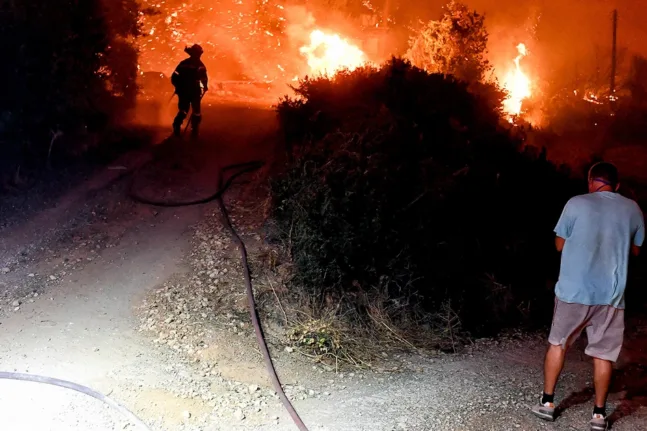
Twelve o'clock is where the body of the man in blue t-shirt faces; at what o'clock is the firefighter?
The firefighter is roughly at 10 o'clock from the man in blue t-shirt.

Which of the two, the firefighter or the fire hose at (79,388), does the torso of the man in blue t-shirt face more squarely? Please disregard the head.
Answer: the firefighter

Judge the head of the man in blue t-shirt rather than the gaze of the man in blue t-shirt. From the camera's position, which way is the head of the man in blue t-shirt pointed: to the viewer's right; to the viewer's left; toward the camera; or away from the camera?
away from the camera

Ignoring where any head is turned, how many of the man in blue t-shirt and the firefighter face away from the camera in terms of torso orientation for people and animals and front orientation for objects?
2

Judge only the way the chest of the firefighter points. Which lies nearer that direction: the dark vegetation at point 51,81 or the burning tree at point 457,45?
the burning tree

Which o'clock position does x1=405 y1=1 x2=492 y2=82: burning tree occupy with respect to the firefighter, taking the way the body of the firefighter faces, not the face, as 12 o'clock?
The burning tree is roughly at 2 o'clock from the firefighter.

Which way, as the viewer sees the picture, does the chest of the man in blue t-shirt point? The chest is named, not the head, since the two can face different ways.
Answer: away from the camera

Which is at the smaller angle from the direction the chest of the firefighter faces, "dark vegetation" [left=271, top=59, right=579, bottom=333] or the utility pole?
the utility pole

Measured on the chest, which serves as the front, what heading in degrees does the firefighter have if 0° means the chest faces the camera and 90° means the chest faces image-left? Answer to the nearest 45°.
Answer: approximately 180°

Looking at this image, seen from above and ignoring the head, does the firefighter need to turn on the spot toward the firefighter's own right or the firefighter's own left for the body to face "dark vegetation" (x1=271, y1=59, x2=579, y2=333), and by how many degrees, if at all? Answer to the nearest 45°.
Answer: approximately 135° to the firefighter's own right

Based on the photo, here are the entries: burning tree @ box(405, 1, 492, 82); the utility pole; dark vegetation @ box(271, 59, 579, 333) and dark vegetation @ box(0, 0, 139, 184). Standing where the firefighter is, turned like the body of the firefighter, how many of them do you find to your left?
1

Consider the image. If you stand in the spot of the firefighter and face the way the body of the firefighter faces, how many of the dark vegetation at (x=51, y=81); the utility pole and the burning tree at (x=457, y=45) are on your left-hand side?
1

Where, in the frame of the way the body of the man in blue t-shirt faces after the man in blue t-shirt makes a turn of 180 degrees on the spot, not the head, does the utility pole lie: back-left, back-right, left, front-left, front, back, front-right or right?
back

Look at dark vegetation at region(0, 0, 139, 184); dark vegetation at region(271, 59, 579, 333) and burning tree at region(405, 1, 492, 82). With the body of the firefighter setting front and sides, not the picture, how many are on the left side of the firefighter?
1
